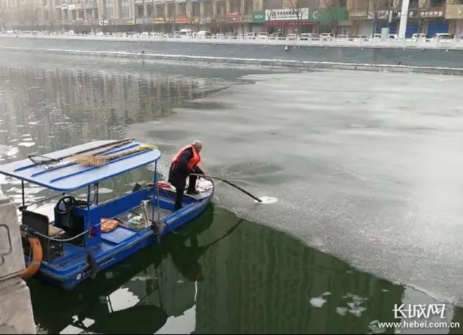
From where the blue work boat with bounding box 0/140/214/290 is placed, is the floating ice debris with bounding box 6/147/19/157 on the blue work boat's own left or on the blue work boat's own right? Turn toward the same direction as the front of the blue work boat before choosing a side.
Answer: on the blue work boat's own left

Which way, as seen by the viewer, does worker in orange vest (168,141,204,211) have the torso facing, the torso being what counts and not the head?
to the viewer's right

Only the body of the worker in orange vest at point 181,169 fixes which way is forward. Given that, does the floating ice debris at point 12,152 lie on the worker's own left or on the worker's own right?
on the worker's own left

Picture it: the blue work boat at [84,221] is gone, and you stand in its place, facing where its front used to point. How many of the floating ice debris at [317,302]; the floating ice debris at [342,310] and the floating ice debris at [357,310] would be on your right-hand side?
3

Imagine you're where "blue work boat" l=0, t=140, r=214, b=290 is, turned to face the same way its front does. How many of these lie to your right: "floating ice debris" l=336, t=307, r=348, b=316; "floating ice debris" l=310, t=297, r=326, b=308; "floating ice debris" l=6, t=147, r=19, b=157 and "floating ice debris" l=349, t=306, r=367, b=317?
3

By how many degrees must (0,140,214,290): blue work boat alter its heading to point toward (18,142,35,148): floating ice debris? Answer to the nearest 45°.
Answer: approximately 45° to its left

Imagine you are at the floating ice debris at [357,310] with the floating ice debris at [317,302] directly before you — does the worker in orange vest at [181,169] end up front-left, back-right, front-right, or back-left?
front-right

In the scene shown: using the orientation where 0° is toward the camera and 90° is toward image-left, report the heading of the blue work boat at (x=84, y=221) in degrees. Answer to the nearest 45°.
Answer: approximately 225°
